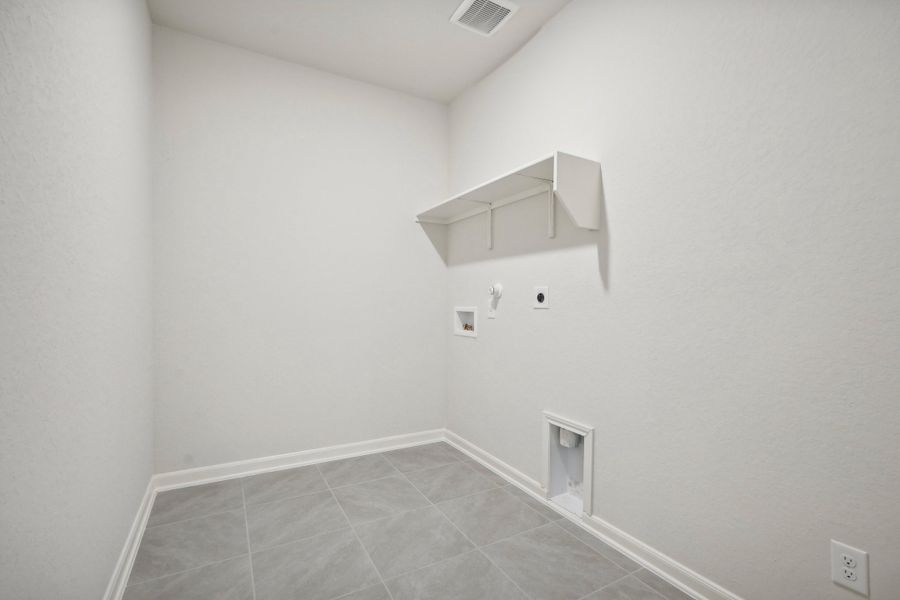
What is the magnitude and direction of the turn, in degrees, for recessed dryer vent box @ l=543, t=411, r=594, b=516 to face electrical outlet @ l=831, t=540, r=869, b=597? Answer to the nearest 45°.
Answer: approximately 90° to its left

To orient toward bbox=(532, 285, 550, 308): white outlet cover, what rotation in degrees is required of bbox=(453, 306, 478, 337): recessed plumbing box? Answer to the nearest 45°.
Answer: approximately 90° to its left

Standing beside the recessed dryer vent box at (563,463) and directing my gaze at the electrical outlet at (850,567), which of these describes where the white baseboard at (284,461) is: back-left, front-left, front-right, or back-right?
back-right

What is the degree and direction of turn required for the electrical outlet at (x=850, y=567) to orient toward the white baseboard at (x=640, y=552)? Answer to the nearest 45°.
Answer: approximately 45° to its right

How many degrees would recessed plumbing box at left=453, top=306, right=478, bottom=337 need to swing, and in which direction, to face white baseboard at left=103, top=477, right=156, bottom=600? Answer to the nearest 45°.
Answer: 0° — it already faces it

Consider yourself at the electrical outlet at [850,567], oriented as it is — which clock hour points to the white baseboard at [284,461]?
The white baseboard is roughly at 1 o'clock from the electrical outlet.

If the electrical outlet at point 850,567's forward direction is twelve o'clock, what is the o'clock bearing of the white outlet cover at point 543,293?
The white outlet cover is roughly at 2 o'clock from the electrical outlet.

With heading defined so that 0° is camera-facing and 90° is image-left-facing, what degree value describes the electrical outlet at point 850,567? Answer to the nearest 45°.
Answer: approximately 45°

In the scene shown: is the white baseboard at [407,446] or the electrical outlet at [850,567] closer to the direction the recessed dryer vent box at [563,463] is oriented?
the white baseboard
